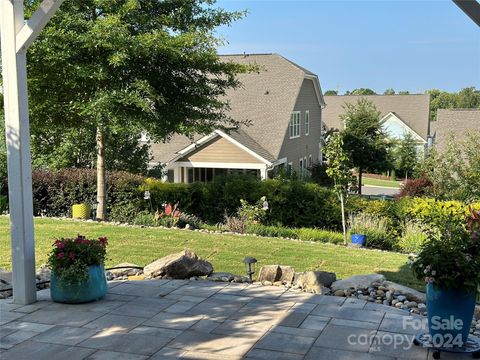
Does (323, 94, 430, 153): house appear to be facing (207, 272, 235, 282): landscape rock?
yes

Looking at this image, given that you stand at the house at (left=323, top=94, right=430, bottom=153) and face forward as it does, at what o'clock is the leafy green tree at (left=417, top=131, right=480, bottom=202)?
The leafy green tree is roughly at 12 o'clock from the house.

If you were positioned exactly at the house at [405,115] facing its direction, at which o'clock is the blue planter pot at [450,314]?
The blue planter pot is roughly at 12 o'clock from the house.

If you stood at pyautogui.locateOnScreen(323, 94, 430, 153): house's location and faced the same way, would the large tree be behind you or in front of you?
in front

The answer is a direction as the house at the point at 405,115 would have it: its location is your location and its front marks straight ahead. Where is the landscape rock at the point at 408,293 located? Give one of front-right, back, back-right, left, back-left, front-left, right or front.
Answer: front

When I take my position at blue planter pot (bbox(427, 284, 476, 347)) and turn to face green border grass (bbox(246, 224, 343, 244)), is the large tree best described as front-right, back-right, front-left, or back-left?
front-left

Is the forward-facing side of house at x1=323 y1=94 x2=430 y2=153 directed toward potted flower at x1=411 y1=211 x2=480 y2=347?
yes

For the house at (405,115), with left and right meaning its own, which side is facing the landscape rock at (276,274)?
front

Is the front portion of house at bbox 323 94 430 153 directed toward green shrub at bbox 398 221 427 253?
yes

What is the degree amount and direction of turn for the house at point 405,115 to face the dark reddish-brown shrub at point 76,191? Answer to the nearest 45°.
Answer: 0° — it already faces it

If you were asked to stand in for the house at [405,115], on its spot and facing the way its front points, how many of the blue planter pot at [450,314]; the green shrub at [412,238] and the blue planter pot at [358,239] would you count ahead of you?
3

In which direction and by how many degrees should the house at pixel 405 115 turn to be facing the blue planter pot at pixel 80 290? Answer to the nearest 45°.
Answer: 0° — it already faces it

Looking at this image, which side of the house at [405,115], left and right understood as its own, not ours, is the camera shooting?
front

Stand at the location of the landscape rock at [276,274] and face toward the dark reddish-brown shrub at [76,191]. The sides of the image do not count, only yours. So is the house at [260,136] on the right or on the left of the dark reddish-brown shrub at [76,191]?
right

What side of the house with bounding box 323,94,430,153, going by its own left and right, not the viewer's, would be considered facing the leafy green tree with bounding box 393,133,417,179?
front
